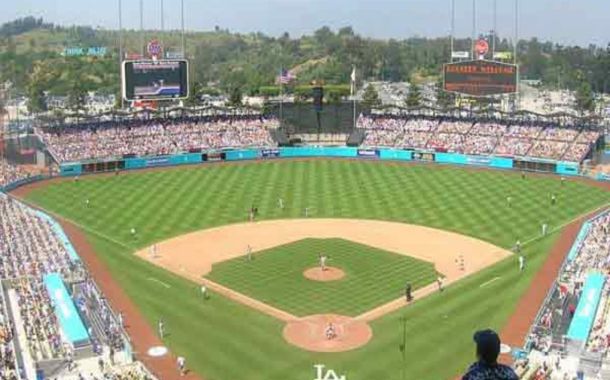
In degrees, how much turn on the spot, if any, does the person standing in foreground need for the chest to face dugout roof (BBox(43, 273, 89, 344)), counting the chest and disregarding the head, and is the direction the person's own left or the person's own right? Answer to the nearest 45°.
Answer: approximately 45° to the person's own left

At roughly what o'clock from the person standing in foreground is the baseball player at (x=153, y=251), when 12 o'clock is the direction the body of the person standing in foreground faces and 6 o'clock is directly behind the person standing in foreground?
The baseball player is roughly at 11 o'clock from the person standing in foreground.

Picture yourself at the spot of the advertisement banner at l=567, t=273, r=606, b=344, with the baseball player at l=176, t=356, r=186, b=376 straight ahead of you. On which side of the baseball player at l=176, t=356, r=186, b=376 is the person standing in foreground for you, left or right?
left

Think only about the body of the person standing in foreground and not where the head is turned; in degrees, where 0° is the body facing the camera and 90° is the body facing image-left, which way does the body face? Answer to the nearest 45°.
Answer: approximately 180°

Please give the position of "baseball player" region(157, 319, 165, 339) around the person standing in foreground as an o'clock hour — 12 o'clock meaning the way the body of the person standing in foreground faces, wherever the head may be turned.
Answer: The baseball player is roughly at 11 o'clock from the person standing in foreground.

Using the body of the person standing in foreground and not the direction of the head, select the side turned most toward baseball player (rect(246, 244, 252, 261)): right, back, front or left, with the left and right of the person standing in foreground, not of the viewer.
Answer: front

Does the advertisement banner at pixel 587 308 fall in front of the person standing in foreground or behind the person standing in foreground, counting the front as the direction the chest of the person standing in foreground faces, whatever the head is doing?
in front

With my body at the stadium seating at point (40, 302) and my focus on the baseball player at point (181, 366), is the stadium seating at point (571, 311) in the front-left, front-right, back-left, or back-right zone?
front-left

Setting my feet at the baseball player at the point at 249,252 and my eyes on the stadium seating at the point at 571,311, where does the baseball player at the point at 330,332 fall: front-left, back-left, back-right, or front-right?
front-right

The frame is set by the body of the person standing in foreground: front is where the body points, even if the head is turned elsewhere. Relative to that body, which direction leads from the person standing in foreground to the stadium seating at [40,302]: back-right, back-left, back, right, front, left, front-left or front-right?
front-left

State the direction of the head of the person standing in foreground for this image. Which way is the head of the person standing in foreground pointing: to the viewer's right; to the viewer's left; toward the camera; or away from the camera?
away from the camera
